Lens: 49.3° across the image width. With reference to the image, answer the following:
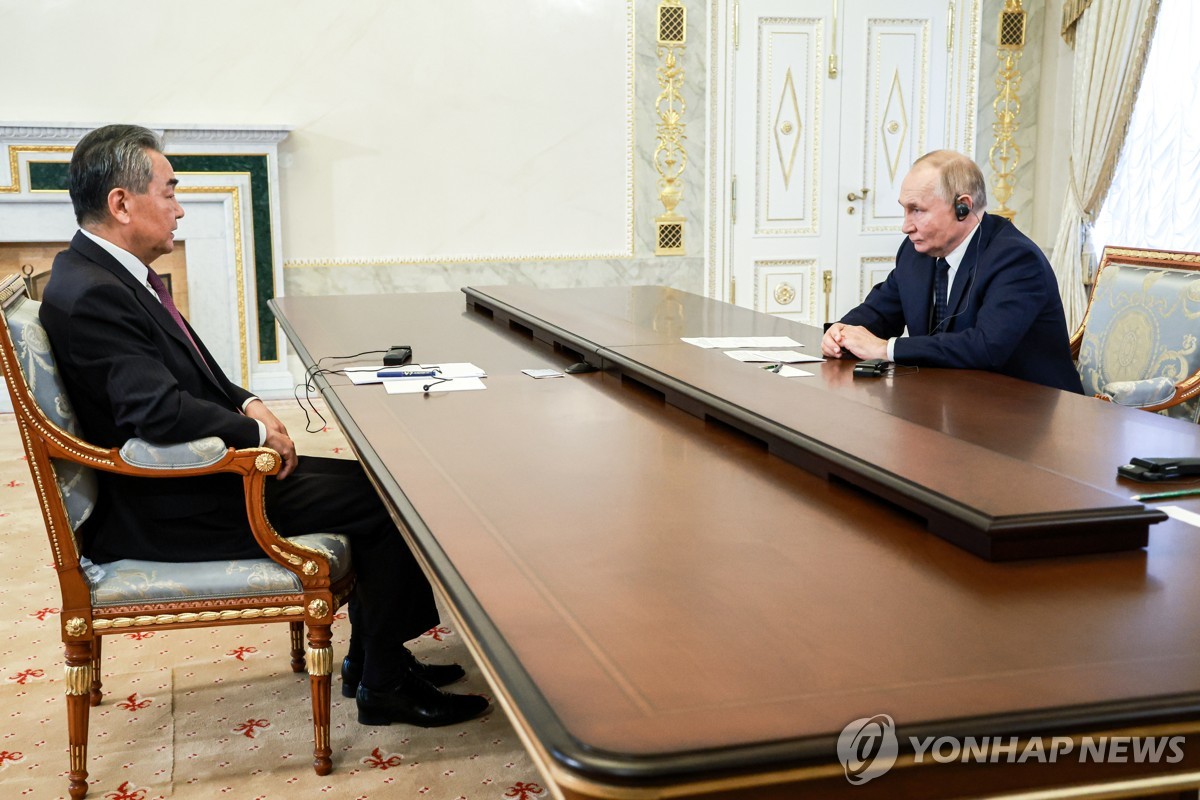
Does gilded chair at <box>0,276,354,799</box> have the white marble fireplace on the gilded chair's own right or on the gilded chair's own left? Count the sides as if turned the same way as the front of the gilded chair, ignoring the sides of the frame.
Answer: on the gilded chair's own left

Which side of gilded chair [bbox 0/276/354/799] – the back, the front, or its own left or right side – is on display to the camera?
right

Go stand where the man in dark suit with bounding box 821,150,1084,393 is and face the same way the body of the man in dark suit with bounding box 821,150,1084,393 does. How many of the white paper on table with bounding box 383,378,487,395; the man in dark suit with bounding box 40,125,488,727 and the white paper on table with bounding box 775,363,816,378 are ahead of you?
3

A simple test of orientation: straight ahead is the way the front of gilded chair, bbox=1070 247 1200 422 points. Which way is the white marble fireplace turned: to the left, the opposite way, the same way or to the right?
to the left

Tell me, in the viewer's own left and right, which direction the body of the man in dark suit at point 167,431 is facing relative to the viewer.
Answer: facing to the right of the viewer

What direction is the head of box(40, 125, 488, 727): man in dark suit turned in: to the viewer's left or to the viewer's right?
to the viewer's right

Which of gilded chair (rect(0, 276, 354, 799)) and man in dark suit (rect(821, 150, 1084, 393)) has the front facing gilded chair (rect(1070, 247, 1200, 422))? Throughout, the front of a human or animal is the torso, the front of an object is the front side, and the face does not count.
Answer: gilded chair (rect(0, 276, 354, 799))

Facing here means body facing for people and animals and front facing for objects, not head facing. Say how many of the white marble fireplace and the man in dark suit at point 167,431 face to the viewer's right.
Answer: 1

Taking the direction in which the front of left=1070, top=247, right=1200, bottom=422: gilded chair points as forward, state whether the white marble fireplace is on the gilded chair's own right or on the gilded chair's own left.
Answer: on the gilded chair's own right
